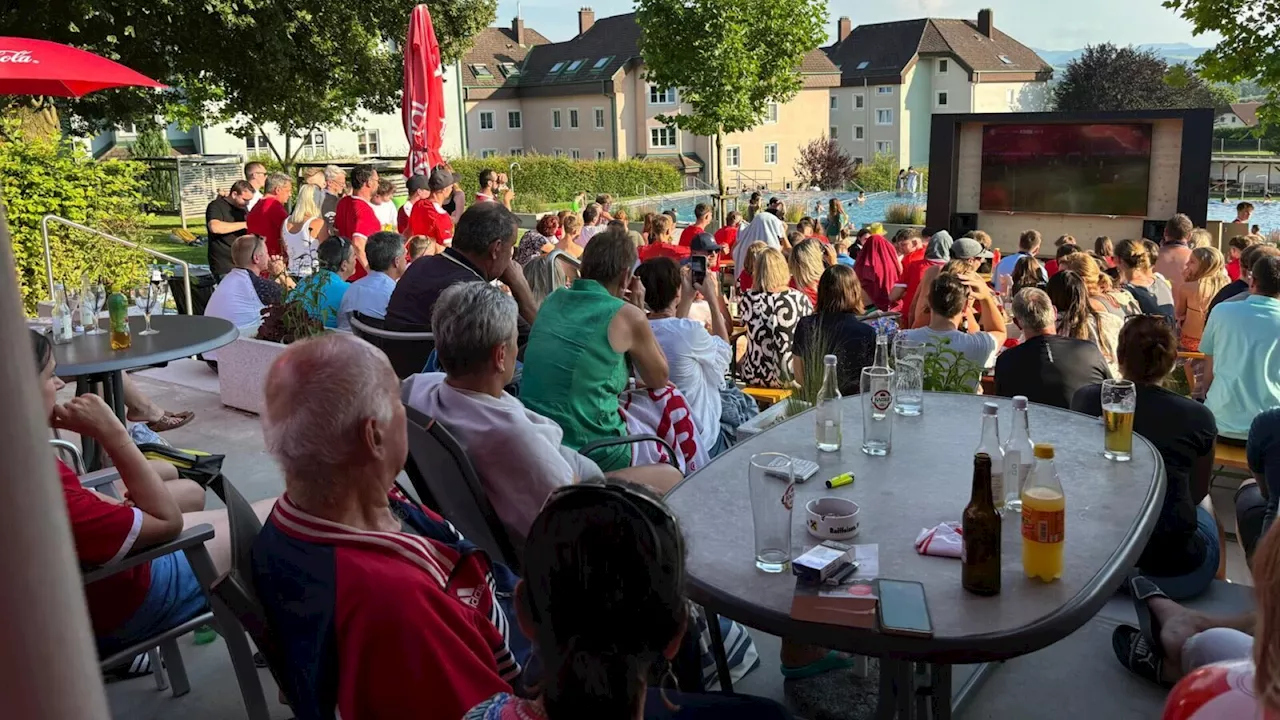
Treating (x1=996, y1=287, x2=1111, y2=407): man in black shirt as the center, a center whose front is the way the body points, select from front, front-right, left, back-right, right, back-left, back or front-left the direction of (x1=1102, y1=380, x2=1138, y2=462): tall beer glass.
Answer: back

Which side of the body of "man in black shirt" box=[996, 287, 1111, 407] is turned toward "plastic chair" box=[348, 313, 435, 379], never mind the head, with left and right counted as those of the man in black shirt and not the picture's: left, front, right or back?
left

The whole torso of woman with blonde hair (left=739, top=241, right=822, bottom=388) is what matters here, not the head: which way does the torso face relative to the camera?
away from the camera

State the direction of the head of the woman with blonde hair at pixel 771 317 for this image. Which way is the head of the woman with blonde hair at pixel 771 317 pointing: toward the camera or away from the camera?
away from the camera

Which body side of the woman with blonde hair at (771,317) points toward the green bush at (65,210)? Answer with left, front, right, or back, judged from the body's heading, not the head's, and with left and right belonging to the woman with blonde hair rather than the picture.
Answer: left

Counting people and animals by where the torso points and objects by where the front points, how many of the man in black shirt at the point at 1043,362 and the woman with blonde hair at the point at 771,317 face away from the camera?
2

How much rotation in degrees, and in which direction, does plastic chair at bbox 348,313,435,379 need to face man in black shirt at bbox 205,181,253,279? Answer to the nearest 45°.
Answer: approximately 45° to its left

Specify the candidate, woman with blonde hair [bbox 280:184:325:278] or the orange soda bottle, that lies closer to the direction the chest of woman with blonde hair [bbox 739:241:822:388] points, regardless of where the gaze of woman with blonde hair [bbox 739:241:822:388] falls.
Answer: the woman with blonde hair

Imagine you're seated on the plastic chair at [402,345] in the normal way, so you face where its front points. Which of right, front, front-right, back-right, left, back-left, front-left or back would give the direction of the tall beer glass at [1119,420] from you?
right

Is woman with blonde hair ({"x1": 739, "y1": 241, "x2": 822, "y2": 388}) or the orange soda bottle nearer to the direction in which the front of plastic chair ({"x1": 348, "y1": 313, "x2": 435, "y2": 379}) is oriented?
the woman with blonde hair

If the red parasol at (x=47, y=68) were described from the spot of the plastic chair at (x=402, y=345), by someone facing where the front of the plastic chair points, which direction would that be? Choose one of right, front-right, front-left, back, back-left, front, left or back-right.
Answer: left

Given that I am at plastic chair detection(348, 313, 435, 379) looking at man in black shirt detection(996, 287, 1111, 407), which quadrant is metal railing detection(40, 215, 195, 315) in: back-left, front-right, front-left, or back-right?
back-left

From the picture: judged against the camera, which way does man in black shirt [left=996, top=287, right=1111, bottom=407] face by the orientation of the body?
away from the camera
